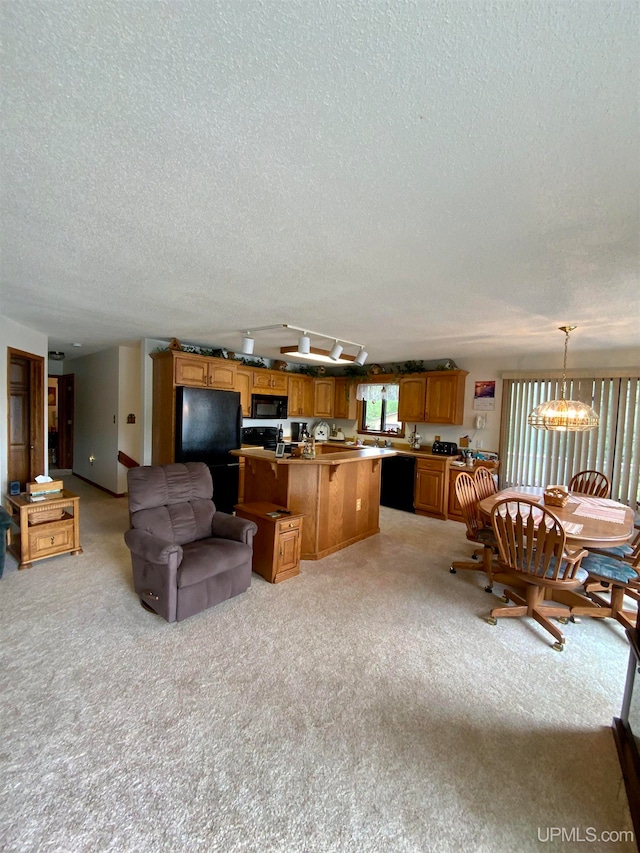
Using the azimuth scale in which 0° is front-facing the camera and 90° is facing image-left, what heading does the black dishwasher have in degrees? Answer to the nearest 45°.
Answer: approximately 45°

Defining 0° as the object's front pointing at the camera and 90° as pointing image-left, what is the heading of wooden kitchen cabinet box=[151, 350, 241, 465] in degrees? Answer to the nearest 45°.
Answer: approximately 315°

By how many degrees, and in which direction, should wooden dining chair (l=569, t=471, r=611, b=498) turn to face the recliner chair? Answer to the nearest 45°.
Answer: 0° — it already faces it

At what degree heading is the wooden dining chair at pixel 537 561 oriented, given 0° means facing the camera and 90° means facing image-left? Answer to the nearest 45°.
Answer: approximately 225°

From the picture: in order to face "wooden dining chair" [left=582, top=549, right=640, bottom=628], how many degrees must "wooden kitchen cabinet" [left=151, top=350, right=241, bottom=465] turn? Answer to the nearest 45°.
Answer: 0° — it already faces it

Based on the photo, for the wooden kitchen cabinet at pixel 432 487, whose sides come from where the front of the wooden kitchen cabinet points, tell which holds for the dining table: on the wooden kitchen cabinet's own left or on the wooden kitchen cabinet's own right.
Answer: on the wooden kitchen cabinet's own left

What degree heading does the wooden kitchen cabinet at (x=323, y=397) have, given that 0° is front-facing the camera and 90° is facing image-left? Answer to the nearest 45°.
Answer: approximately 0°
